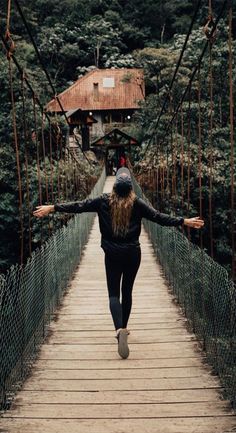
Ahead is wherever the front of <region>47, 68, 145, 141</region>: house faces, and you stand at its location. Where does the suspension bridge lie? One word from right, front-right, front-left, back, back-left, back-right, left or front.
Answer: front

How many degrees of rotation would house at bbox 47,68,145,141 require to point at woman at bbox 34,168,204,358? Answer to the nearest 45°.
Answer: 0° — it already faces them

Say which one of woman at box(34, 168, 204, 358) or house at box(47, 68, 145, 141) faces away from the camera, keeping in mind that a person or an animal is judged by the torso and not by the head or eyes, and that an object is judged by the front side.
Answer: the woman

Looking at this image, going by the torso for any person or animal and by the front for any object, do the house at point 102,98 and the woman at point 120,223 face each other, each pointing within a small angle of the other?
yes

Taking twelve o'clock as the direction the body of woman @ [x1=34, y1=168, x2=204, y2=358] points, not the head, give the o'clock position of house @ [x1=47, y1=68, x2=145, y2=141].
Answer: The house is roughly at 12 o'clock from the woman.

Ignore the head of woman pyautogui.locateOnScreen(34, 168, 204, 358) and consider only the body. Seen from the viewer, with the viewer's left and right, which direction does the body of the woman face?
facing away from the viewer

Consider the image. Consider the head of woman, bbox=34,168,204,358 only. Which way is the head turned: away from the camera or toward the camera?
away from the camera

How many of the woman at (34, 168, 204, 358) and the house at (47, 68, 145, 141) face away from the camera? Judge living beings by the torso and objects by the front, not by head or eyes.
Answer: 1

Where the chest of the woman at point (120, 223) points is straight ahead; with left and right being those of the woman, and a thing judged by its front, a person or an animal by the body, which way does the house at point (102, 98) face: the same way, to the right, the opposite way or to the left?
the opposite way

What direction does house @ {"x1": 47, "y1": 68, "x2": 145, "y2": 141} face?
toward the camera
